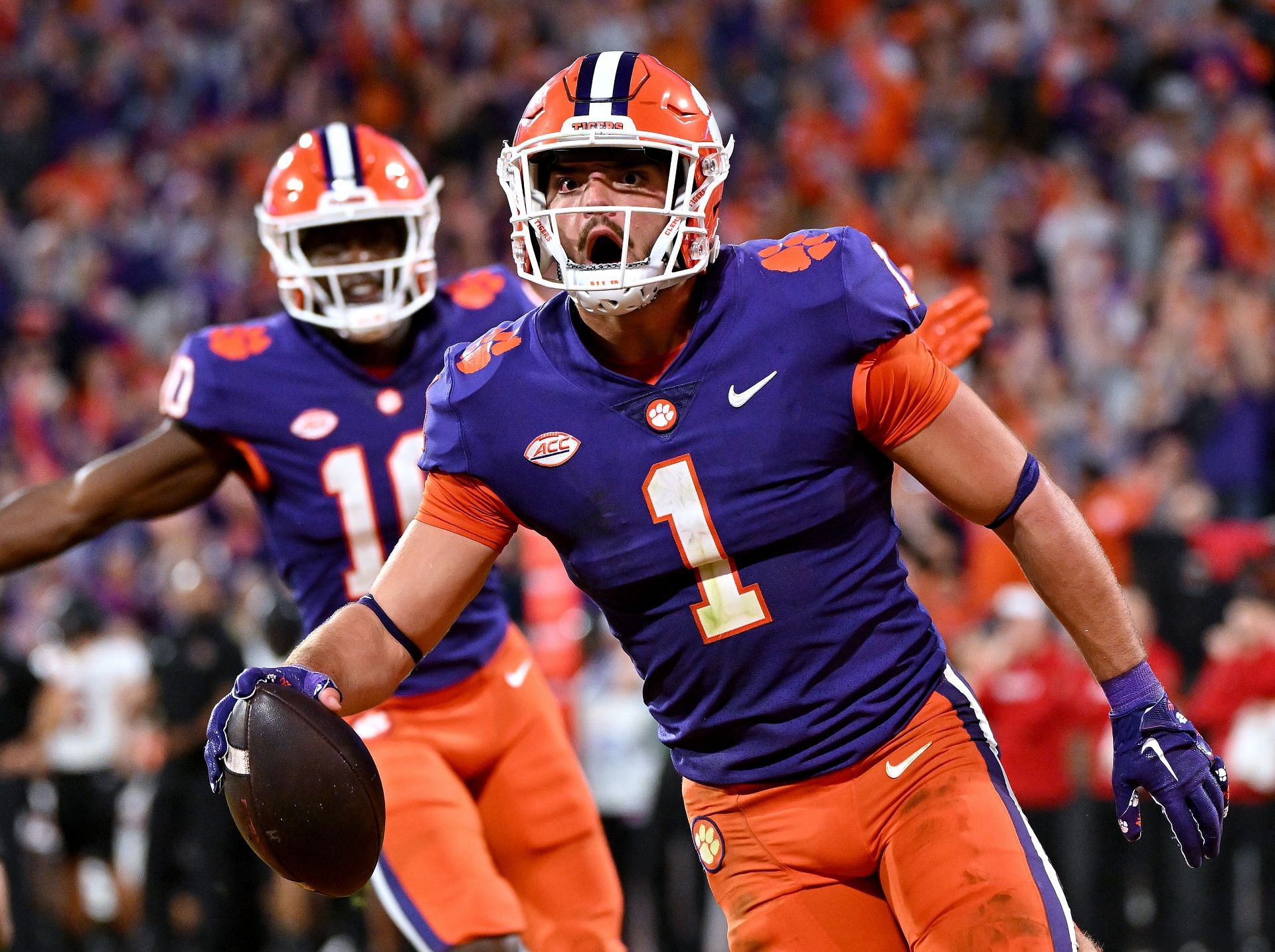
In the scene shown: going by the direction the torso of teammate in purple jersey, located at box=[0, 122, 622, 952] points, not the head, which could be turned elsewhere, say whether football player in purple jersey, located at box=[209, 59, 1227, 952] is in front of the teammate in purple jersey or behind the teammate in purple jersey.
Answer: in front

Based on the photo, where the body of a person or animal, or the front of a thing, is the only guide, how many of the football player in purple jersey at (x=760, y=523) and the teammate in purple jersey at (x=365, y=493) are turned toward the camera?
2

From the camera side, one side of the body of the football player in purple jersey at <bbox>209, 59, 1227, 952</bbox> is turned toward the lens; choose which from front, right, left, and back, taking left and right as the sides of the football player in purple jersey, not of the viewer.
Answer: front

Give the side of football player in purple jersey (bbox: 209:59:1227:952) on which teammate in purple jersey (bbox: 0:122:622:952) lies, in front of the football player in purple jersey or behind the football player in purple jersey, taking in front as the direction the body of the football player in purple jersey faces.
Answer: behind
